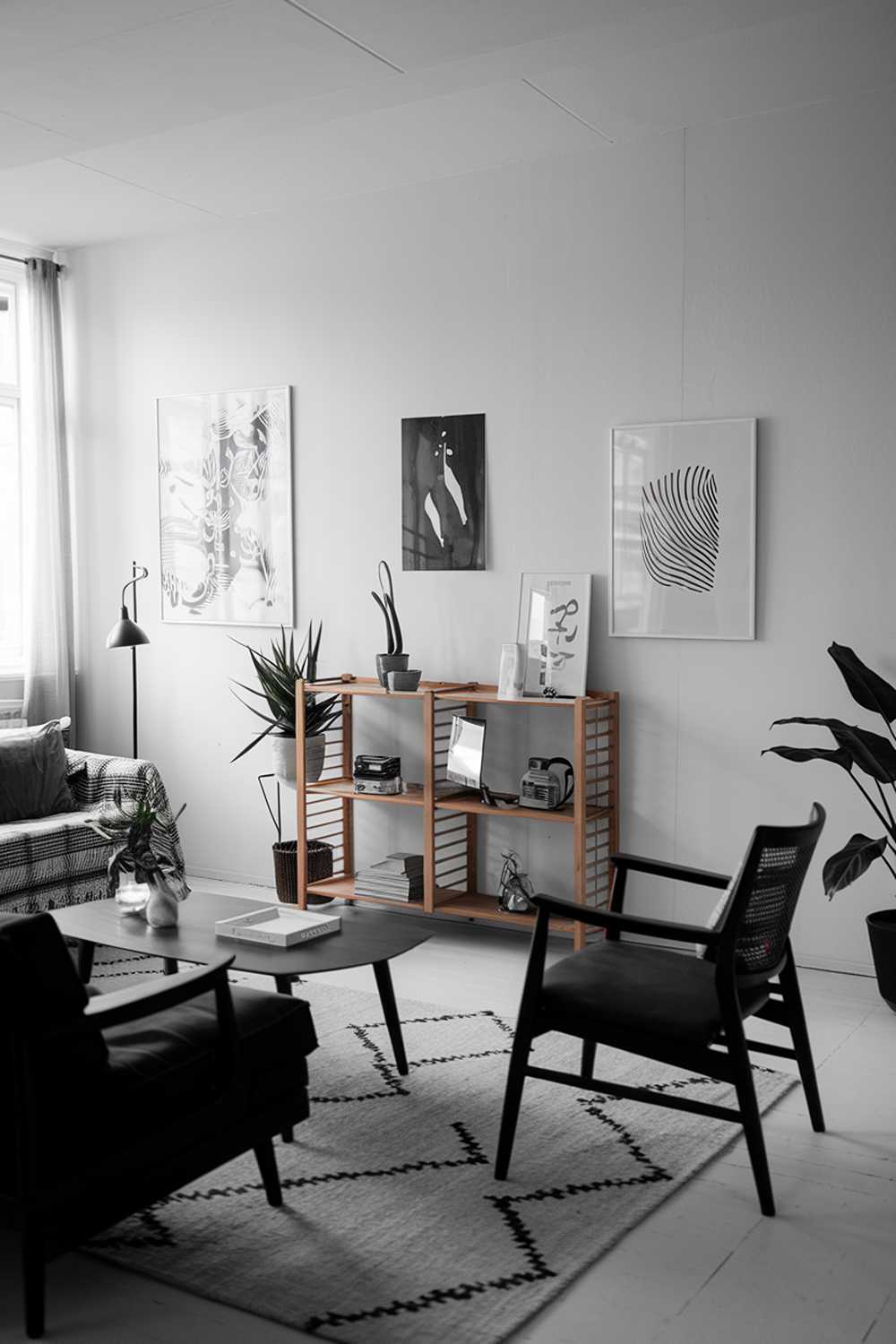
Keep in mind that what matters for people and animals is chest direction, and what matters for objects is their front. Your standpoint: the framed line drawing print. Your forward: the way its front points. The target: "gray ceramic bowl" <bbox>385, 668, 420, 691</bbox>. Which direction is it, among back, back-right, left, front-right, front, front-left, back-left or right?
front-right

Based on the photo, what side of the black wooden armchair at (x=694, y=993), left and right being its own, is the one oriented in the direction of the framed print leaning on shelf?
right

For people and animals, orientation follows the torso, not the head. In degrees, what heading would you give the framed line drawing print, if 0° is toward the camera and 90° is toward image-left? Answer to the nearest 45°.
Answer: approximately 45°

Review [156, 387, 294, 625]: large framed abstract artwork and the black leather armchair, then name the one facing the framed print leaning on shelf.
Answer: the black leather armchair

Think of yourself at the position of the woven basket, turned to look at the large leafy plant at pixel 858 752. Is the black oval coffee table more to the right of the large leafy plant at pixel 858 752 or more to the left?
right

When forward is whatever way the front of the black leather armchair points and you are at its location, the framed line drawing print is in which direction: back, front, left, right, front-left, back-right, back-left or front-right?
front

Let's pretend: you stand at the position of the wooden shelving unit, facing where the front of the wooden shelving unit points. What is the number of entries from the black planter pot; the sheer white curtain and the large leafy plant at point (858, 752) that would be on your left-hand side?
2

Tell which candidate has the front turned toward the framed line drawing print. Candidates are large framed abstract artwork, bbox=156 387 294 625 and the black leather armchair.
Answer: the black leather armchair

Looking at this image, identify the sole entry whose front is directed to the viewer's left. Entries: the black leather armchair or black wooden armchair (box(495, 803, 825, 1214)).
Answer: the black wooden armchair

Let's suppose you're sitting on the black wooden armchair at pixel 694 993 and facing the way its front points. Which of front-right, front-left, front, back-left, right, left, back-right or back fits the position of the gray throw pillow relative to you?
front-right

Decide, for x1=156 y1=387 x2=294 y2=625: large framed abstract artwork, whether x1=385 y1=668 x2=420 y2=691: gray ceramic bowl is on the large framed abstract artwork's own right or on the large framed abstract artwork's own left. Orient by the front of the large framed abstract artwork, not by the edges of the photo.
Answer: on the large framed abstract artwork's own left

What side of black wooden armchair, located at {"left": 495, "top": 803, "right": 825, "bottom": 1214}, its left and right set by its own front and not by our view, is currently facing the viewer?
left

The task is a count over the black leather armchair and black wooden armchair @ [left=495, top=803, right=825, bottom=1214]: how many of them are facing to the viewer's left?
1

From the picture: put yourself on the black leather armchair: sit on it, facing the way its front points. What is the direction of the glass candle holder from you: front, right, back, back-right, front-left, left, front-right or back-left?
front-left

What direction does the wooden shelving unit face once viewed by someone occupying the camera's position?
facing the viewer and to the left of the viewer

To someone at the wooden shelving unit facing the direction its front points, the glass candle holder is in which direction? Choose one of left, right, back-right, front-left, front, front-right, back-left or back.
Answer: front
